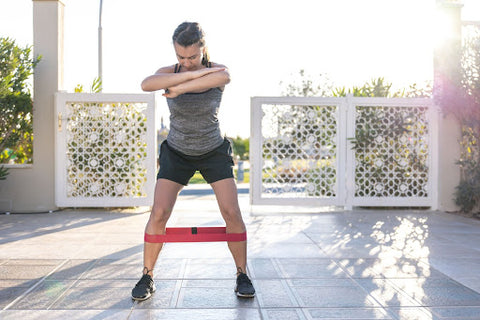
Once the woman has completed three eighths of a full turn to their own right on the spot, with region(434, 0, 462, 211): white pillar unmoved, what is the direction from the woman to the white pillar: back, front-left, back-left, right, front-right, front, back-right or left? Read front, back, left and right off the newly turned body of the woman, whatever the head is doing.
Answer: right

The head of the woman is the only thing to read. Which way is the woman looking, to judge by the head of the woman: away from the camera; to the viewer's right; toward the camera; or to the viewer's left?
toward the camera

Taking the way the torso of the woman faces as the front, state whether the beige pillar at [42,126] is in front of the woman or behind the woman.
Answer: behind

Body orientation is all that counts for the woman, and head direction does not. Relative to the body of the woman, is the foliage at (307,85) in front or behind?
behind

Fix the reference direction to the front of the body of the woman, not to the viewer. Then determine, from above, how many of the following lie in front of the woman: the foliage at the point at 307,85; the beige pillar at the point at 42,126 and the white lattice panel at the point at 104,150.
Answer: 0

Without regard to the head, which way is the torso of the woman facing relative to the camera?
toward the camera

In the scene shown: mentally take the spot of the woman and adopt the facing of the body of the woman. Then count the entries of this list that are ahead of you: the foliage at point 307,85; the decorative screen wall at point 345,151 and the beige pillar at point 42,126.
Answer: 0

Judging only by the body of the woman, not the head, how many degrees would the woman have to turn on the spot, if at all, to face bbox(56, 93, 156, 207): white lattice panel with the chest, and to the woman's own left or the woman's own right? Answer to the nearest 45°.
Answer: approximately 180°

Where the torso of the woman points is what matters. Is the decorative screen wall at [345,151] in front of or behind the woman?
behind
